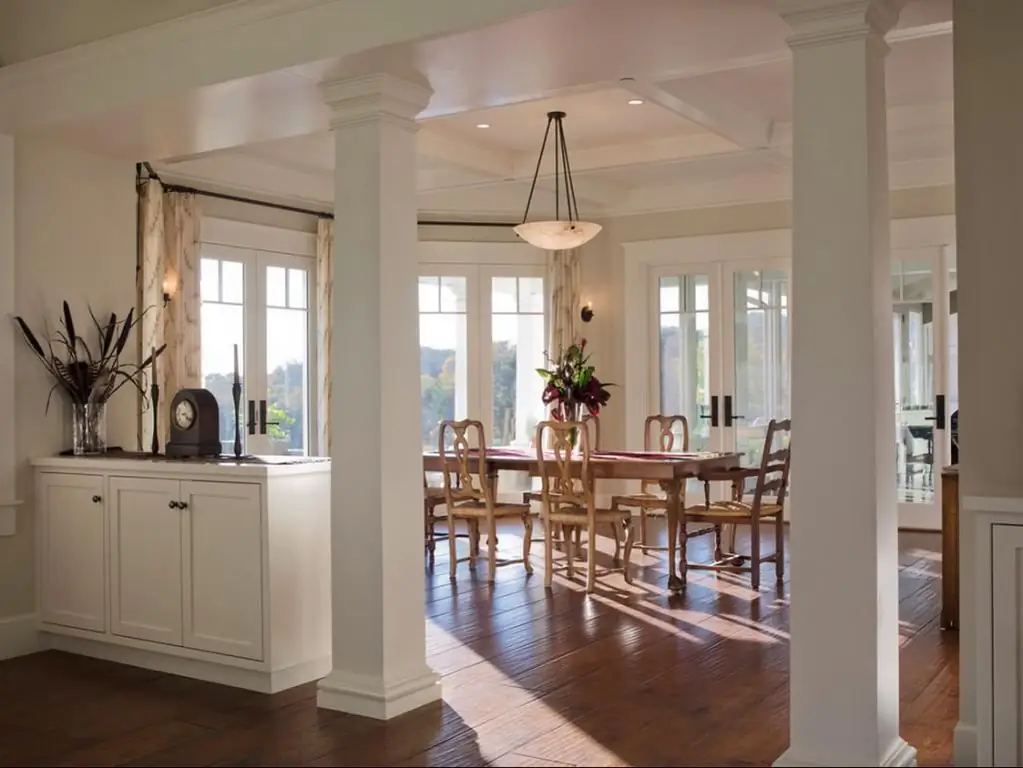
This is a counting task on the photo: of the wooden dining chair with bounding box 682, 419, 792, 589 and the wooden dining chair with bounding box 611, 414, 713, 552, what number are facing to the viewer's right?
0

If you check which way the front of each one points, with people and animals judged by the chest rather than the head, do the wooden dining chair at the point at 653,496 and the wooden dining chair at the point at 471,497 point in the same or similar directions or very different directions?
very different directions

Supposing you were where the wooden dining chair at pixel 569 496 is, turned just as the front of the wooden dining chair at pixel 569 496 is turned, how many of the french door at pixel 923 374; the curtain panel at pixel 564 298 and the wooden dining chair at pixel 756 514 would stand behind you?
0

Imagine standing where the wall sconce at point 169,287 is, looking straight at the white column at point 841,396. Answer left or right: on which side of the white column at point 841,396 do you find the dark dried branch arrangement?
right

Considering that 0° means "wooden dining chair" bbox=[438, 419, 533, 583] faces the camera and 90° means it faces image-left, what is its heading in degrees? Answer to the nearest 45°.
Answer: approximately 225°

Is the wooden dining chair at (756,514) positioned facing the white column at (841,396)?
no

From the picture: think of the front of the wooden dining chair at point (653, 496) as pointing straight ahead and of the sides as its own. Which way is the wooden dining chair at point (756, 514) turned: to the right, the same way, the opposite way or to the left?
to the right

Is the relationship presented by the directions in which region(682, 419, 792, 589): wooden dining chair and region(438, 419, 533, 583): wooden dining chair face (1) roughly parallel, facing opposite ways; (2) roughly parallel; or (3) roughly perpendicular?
roughly perpendicular

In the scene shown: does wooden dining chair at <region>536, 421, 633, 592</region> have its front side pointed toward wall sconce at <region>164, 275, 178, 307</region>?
no

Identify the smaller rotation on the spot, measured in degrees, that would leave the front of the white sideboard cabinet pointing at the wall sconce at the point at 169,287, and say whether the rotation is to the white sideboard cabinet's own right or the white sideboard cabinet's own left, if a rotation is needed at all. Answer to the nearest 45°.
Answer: approximately 135° to the white sideboard cabinet's own right

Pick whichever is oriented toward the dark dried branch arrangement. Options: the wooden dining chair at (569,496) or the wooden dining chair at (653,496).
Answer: the wooden dining chair at (653,496)

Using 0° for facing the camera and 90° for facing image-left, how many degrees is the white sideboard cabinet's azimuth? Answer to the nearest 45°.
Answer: approximately 45°

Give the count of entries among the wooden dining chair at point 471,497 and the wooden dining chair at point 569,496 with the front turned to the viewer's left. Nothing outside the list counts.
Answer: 0

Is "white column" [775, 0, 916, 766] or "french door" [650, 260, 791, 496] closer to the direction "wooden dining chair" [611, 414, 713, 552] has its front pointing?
the white column

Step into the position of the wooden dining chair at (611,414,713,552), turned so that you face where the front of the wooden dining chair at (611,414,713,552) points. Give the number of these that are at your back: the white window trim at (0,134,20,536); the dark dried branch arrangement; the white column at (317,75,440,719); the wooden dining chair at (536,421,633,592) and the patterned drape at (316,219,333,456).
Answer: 0

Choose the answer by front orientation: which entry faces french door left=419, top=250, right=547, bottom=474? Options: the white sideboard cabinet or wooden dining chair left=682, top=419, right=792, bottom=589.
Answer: the wooden dining chair

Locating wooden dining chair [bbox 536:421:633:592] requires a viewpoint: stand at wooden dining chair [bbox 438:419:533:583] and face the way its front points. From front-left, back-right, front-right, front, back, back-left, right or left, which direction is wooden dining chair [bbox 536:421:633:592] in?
right

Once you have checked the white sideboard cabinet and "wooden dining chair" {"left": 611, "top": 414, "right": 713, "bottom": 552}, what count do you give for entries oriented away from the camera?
0

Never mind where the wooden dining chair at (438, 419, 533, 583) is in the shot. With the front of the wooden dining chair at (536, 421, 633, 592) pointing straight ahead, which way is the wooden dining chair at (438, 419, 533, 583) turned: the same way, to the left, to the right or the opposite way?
the same way
